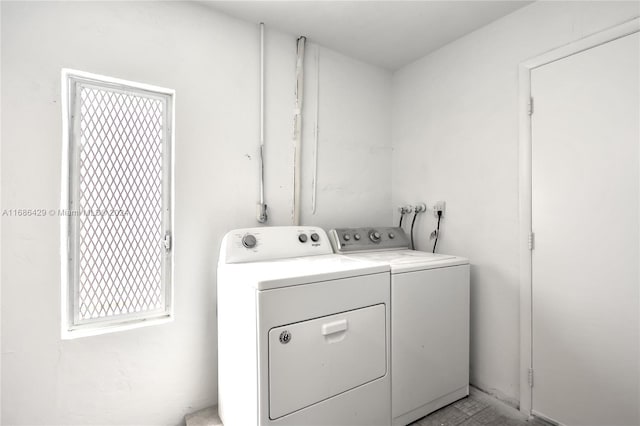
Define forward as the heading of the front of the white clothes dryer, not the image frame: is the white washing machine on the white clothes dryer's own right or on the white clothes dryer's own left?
on the white clothes dryer's own left

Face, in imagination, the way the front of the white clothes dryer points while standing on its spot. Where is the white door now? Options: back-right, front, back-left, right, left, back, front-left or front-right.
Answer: front-left

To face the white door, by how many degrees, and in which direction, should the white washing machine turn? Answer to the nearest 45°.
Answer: approximately 45° to its left

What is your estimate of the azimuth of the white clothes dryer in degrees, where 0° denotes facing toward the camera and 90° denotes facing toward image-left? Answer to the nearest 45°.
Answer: approximately 315°

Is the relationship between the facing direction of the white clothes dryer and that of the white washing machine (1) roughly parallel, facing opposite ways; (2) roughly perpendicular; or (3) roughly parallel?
roughly parallel

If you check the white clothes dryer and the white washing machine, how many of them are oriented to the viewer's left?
0

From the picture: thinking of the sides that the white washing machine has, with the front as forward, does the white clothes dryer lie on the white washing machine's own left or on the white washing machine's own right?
on the white washing machine's own right
